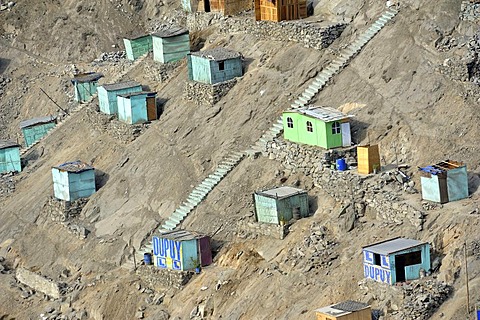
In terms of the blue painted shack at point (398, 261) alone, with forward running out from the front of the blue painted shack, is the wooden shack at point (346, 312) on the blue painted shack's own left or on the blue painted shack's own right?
on the blue painted shack's own right

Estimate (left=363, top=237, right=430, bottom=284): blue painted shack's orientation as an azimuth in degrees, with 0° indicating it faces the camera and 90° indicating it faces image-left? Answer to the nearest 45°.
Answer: approximately 315°
